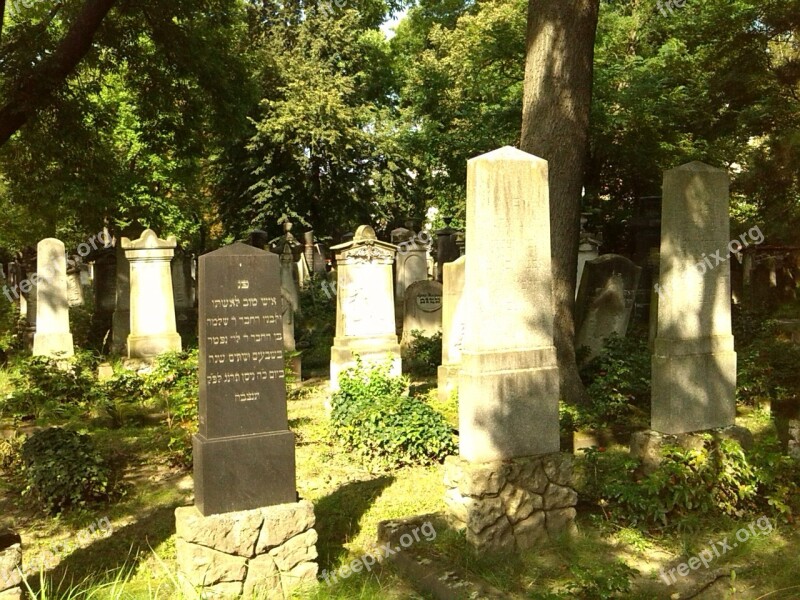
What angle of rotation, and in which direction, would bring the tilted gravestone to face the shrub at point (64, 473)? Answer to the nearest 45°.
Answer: approximately 45° to its right

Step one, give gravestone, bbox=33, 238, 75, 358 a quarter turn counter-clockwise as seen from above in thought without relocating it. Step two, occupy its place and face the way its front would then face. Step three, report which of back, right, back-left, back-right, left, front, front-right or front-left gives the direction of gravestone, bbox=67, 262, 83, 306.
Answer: left

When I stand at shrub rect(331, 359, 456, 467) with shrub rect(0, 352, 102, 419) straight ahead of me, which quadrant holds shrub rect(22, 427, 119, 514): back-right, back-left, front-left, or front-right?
front-left

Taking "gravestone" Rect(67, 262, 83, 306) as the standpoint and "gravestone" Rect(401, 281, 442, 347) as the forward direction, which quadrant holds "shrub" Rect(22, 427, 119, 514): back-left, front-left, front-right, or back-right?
front-right

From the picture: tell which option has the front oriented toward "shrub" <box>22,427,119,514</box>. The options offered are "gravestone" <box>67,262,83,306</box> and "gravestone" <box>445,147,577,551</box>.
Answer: "gravestone" <box>67,262,83,306</box>

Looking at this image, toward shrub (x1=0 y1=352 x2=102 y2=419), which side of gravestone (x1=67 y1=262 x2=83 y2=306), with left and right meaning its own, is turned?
front

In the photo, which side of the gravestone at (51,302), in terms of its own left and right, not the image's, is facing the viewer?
front

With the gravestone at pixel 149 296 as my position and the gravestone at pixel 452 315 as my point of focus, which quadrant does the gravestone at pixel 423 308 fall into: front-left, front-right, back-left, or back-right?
front-left

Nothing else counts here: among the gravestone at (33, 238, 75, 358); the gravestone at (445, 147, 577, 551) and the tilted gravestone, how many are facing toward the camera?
3

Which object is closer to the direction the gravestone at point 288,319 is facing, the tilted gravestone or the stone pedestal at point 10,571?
the stone pedestal

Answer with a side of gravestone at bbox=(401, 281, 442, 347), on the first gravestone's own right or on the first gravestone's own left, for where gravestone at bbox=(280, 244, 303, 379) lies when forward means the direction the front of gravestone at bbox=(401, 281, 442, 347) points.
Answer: on the first gravestone's own right

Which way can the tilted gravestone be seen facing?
toward the camera

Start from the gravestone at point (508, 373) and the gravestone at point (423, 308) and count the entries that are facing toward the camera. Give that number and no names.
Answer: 2

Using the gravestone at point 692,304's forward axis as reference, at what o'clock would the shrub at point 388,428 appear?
The shrub is roughly at 3 o'clock from the gravestone.

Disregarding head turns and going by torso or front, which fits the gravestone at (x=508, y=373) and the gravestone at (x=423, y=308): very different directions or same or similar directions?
same or similar directions

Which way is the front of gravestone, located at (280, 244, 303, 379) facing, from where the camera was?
facing the viewer

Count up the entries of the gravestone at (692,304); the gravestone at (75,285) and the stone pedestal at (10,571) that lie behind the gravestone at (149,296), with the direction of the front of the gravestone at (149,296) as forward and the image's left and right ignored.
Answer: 1

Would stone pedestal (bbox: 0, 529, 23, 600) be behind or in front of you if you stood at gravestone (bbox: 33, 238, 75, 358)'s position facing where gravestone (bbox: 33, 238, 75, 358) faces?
in front
